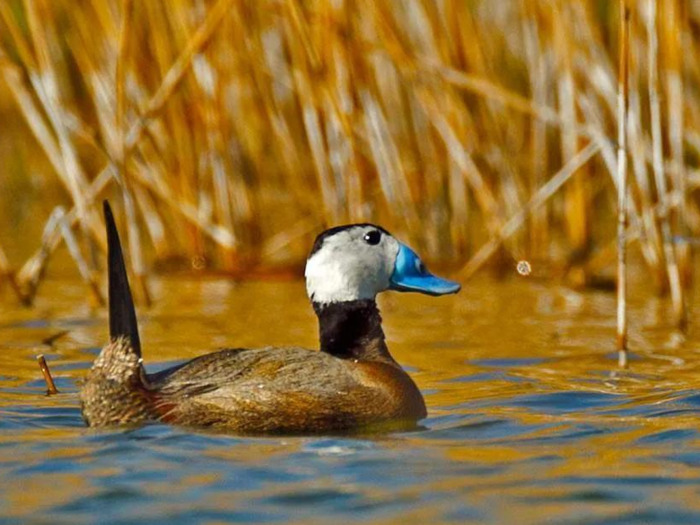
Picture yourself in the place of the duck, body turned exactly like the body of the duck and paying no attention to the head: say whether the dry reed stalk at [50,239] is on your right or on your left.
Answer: on your left

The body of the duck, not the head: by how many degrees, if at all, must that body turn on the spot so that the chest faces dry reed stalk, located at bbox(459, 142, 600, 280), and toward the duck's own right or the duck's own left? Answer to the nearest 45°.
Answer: approximately 45° to the duck's own left

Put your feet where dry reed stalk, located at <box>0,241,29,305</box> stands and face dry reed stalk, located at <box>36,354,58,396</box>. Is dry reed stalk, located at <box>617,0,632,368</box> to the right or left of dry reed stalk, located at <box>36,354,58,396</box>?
left

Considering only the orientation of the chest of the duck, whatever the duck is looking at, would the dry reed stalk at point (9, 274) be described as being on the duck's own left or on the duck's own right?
on the duck's own left

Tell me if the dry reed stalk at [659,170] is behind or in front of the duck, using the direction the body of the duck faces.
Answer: in front

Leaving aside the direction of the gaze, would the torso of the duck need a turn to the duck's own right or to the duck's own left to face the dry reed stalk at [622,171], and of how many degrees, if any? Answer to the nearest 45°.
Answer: approximately 45° to the duck's own left

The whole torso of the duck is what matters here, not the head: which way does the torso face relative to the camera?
to the viewer's right
